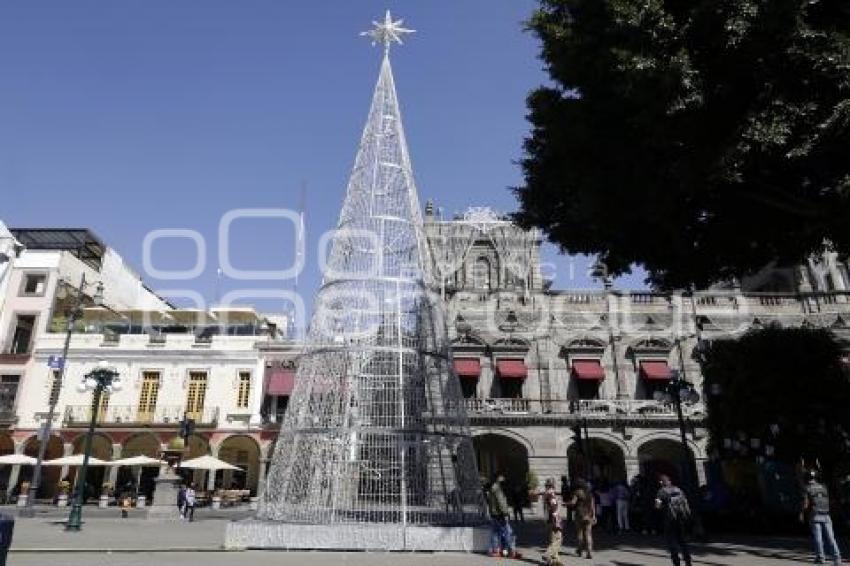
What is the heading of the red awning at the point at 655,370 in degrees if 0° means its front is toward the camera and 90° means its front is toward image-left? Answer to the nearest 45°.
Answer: approximately 0°

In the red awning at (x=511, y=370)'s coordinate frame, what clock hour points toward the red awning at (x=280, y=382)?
the red awning at (x=280, y=382) is roughly at 3 o'clock from the red awning at (x=511, y=370).

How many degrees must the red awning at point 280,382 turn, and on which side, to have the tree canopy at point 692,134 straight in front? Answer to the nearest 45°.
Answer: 0° — it already faces it

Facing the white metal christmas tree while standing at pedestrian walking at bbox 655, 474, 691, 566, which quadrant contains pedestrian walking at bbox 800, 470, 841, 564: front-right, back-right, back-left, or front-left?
back-right

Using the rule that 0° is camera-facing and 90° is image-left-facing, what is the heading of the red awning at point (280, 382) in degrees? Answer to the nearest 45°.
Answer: approximately 0°
